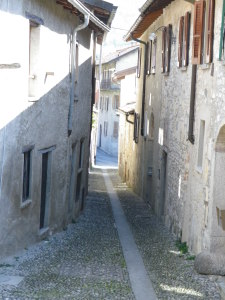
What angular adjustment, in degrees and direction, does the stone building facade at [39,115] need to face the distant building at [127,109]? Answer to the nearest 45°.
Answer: approximately 135° to its left

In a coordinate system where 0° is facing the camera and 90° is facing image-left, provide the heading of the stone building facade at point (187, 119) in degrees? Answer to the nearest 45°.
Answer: approximately 90°

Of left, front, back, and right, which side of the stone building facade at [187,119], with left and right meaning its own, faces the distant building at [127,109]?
right

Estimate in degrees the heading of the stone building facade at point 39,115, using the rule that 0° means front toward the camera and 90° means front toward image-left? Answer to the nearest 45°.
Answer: approximately 315°
